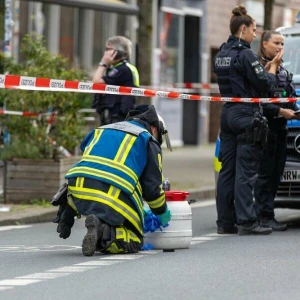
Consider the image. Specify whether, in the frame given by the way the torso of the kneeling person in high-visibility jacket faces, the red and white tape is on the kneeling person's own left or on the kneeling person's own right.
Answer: on the kneeling person's own left

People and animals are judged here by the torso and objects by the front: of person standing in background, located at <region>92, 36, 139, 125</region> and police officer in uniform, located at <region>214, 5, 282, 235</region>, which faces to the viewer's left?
the person standing in background

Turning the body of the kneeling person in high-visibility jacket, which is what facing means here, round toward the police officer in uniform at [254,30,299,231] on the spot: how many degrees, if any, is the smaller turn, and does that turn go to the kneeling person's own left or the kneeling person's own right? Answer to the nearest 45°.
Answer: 0° — they already face them

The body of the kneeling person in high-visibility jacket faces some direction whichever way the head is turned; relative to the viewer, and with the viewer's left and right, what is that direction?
facing away from the viewer and to the right of the viewer

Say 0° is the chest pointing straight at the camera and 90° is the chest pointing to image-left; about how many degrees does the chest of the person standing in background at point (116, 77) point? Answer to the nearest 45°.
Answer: approximately 90°

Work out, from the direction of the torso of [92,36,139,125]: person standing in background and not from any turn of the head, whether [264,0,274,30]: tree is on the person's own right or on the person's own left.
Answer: on the person's own right

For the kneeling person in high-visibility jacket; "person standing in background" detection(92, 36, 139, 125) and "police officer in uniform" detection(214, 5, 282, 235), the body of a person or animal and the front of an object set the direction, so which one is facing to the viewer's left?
the person standing in background
